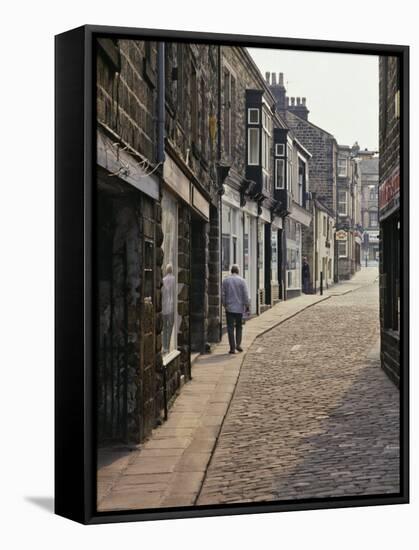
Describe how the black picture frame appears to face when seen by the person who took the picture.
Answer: facing the viewer and to the right of the viewer
